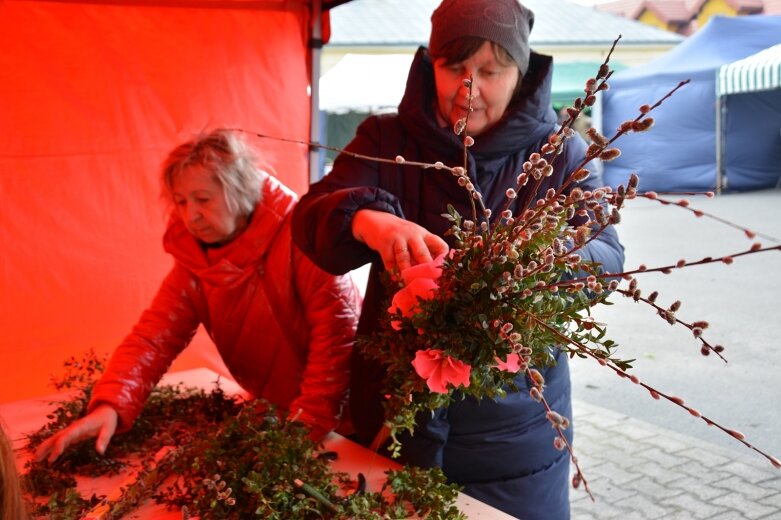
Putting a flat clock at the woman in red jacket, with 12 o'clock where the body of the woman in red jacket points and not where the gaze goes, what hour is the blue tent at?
The blue tent is roughly at 6 o'clock from the woman in red jacket.

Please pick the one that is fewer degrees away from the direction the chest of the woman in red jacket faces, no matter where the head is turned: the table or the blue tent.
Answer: the table

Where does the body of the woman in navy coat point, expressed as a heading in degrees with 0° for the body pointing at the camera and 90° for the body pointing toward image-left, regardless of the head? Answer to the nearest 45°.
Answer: approximately 0°

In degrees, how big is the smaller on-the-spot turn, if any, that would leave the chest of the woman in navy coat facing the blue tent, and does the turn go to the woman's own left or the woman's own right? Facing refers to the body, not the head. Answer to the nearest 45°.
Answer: approximately 180°

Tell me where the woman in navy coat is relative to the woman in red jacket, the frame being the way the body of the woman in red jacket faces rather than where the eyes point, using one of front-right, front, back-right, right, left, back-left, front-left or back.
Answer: left

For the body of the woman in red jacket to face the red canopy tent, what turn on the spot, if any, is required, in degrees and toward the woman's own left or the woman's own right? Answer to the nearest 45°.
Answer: approximately 135° to the woman's own right

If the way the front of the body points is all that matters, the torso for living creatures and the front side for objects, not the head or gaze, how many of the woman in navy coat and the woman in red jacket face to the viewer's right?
0

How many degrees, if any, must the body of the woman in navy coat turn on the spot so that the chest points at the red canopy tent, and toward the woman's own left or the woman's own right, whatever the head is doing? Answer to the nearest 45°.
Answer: approximately 135° to the woman's own right
